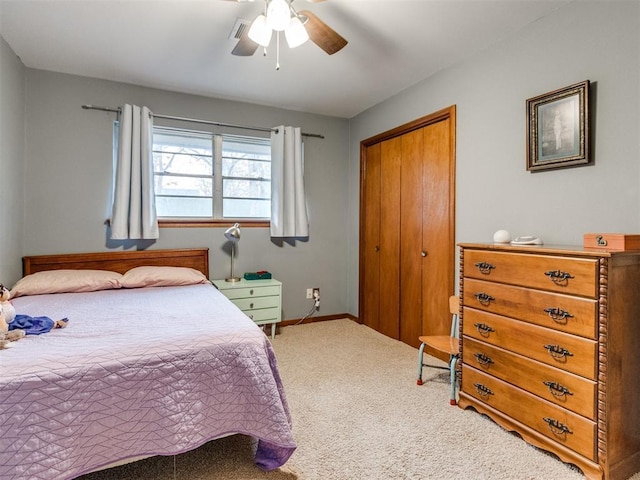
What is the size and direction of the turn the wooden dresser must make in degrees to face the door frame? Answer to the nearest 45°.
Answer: approximately 90° to its right

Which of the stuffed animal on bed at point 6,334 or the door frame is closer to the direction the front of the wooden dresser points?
the stuffed animal on bed

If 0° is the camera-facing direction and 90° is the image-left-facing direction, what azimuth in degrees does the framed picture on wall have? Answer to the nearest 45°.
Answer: approximately 45°

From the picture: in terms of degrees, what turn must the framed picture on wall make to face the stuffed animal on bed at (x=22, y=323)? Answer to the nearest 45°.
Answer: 0° — it already faces it

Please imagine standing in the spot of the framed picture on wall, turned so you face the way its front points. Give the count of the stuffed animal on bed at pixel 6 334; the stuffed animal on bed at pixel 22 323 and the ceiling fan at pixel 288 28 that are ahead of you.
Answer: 3
